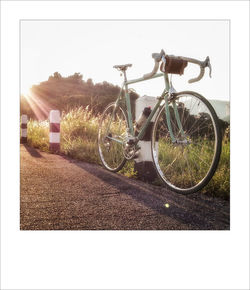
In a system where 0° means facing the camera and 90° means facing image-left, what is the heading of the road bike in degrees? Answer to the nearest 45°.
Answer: approximately 315°

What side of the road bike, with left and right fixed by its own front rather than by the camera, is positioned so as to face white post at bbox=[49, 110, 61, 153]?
back

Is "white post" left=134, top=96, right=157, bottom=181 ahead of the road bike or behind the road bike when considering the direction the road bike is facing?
behind
